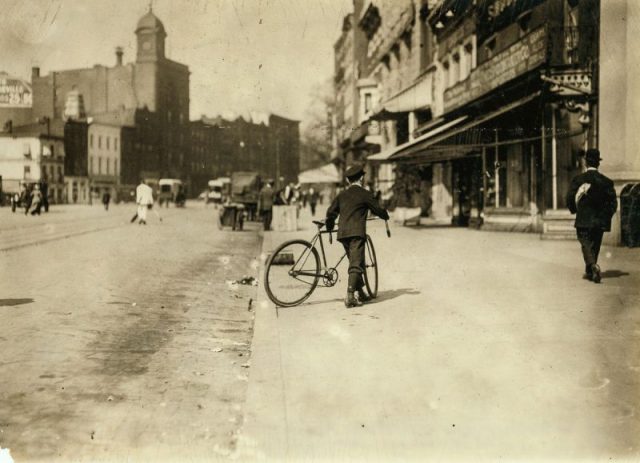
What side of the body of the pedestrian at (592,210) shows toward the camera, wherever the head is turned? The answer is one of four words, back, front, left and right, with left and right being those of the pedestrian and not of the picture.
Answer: back

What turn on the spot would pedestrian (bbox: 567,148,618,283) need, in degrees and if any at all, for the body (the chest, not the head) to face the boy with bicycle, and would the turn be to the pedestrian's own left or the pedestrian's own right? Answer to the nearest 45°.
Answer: approximately 135° to the pedestrian's own left

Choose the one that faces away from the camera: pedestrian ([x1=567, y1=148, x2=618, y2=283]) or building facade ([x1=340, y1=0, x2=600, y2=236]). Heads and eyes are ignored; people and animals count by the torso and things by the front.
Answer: the pedestrian

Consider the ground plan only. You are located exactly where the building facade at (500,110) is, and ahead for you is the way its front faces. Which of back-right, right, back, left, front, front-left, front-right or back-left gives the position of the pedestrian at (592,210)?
front-left

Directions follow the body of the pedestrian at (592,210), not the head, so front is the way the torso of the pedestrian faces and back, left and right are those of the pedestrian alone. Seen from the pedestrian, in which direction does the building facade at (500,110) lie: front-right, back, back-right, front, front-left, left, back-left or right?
front

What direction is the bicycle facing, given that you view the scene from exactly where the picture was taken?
facing away from the viewer and to the right of the viewer

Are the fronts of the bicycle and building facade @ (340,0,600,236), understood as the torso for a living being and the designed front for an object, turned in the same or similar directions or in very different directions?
very different directions

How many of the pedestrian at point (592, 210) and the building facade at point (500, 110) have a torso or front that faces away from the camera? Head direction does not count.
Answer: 1

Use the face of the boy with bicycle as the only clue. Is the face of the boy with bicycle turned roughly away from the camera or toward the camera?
away from the camera

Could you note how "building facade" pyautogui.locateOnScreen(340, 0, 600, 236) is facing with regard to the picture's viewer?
facing the viewer and to the left of the viewer

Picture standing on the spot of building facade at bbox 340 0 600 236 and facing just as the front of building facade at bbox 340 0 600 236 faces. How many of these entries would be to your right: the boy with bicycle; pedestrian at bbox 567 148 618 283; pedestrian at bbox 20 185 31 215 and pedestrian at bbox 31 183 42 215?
2

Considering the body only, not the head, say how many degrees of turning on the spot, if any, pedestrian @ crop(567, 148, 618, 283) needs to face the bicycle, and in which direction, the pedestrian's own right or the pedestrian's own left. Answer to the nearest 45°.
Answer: approximately 135° to the pedestrian's own left

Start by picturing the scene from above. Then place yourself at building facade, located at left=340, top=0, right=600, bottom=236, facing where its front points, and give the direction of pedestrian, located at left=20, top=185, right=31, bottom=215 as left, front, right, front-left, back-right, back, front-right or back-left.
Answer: right

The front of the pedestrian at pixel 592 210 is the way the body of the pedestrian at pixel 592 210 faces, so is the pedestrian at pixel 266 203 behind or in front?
in front

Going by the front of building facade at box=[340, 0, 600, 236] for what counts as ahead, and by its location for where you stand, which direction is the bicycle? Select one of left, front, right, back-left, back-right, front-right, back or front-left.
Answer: front-left

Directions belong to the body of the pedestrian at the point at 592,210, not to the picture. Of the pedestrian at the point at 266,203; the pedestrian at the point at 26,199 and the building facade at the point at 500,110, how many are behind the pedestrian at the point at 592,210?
0
